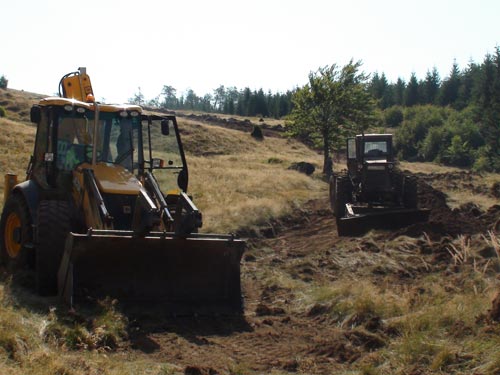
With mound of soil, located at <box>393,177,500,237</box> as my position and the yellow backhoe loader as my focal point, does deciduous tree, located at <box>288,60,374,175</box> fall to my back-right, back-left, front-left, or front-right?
back-right

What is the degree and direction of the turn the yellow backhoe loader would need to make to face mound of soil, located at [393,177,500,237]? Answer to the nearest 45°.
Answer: approximately 90° to its left

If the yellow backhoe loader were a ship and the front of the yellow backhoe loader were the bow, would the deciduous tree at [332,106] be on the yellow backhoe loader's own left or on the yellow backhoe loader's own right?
on the yellow backhoe loader's own left

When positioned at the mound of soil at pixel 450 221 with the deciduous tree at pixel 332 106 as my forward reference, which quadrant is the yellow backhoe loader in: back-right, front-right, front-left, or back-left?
back-left
